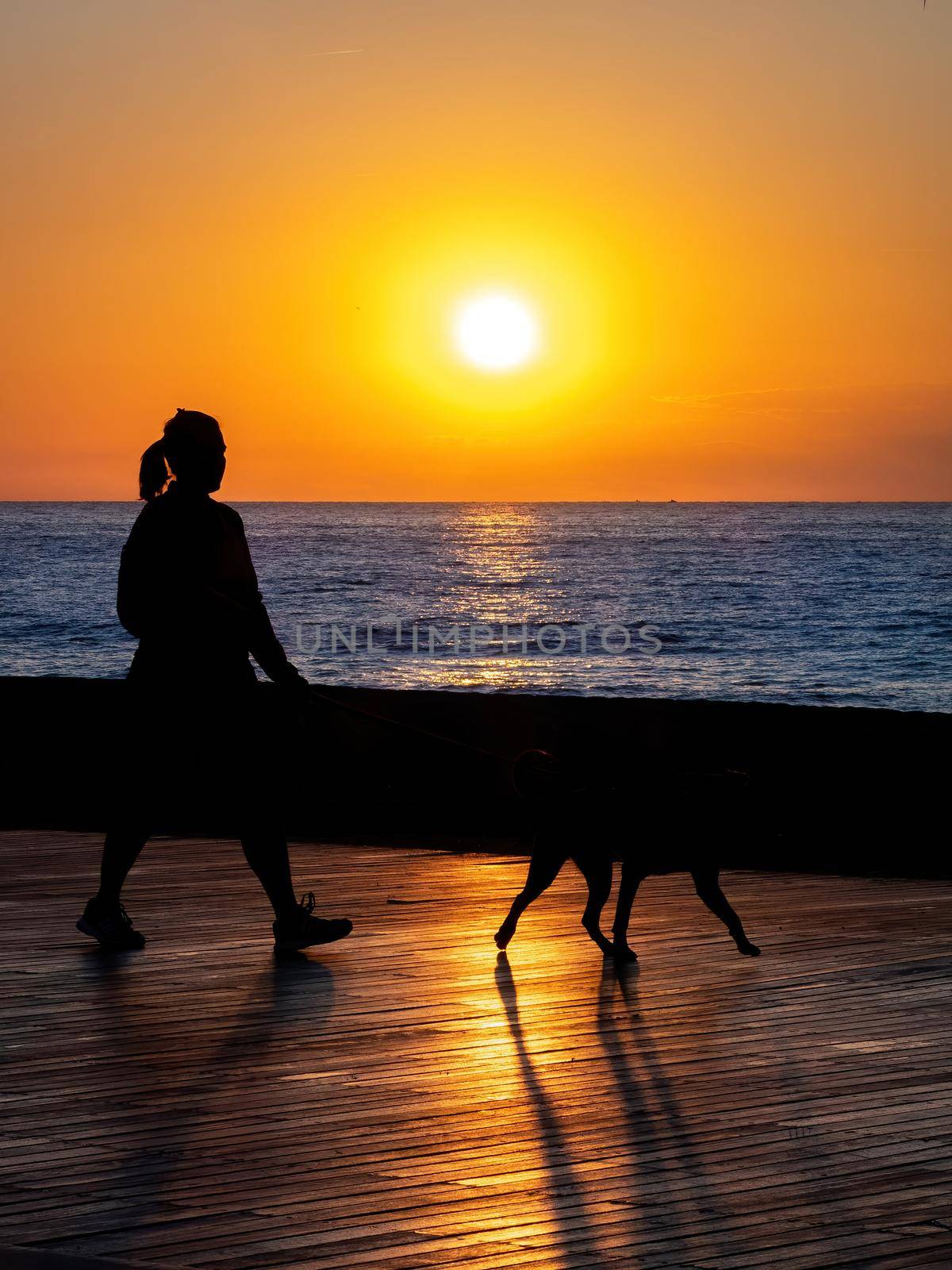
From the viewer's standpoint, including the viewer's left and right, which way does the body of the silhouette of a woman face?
facing to the right of the viewer

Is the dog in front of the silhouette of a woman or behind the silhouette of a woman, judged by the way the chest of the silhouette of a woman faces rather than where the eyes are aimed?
in front
